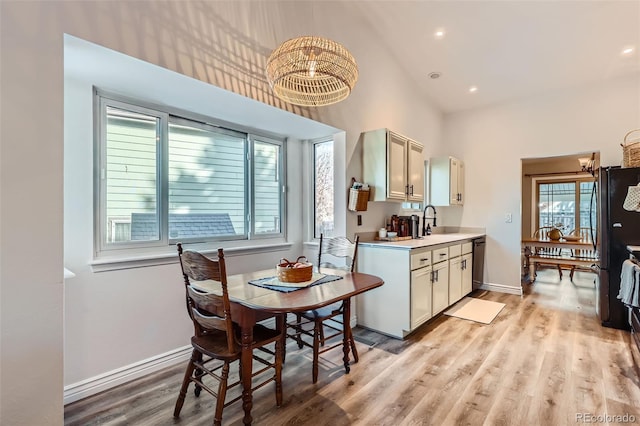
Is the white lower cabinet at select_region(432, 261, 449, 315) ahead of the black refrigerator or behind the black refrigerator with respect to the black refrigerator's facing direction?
ahead

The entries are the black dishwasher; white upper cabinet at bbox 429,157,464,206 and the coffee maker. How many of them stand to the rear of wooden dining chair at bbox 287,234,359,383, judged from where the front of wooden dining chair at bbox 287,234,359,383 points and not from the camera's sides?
3

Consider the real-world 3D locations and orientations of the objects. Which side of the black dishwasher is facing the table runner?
right

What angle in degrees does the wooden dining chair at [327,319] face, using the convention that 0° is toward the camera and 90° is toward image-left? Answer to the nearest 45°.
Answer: approximately 45°

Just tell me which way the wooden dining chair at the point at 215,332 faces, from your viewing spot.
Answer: facing away from the viewer and to the right of the viewer

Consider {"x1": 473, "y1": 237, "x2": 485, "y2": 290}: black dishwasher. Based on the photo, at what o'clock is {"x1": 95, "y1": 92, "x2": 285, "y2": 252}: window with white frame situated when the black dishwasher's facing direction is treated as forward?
The window with white frame is roughly at 4 o'clock from the black dishwasher.

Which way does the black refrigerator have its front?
to the viewer's left

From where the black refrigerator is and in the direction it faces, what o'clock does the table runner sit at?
The table runner is roughly at 10 o'clock from the black refrigerator.

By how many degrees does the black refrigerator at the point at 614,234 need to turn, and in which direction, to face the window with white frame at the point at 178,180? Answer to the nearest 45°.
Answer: approximately 45° to its left
